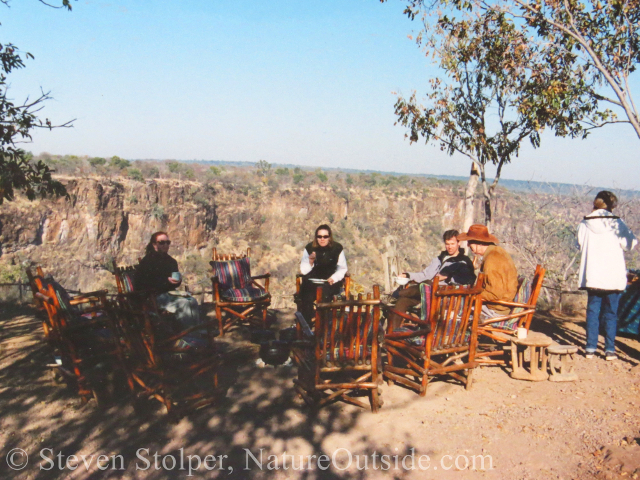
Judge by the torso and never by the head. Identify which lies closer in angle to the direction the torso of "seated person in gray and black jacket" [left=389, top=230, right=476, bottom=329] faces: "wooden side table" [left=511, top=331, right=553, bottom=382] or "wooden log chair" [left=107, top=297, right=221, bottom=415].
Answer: the wooden log chair

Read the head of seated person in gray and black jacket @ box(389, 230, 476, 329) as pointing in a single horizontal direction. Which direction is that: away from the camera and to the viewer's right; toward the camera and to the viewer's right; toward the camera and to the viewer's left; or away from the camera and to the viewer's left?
toward the camera and to the viewer's left

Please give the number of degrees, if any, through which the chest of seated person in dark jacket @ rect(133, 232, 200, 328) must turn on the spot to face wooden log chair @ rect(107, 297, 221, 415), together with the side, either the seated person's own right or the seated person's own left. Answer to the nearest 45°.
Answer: approximately 45° to the seated person's own right

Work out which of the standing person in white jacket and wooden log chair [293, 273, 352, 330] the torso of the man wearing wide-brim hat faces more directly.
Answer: the wooden log chair

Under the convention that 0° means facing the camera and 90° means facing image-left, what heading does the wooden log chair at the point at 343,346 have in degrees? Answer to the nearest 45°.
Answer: approximately 135°

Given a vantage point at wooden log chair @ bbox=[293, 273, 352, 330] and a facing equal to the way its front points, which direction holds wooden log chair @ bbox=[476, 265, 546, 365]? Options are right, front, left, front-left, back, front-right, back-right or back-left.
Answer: front-left

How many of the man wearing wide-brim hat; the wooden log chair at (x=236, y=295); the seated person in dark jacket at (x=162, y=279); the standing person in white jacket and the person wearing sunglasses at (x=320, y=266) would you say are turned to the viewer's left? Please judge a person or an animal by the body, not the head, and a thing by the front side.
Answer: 1

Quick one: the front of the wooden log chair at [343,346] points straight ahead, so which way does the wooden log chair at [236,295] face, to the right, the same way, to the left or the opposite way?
the opposite way

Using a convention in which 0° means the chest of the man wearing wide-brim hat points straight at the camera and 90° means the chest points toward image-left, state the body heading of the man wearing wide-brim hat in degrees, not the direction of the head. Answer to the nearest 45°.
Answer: approximately 90°

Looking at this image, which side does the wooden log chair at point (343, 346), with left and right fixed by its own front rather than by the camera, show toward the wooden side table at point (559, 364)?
right

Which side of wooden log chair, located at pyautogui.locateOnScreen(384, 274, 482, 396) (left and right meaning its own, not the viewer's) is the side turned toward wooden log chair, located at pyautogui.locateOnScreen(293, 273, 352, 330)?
front

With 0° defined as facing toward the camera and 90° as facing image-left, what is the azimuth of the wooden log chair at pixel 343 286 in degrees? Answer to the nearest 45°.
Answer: approximately 0°

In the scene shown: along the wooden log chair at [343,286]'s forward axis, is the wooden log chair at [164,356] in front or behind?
in front
